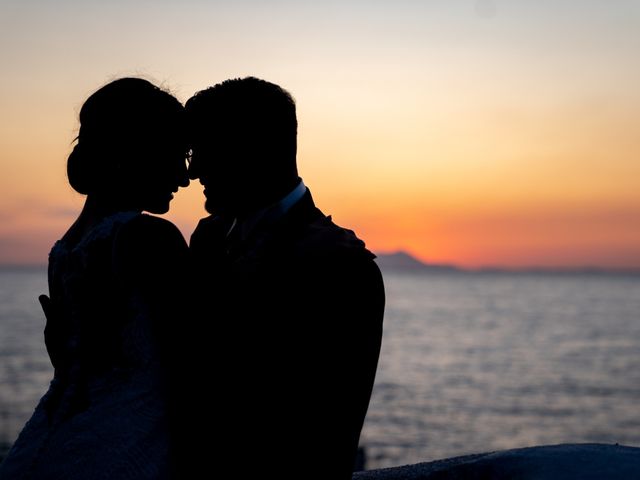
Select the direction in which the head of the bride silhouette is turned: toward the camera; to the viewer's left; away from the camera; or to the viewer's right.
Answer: to the viewer's right

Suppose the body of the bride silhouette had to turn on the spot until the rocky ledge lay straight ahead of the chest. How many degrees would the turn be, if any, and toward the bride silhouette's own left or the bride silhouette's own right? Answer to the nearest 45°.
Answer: approximately 45° to the bride silhouette's own right

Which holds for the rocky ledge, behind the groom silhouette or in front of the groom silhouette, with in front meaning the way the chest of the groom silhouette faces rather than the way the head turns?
behind

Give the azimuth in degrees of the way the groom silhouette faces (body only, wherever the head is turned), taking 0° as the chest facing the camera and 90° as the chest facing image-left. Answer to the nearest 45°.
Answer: approximately 45°

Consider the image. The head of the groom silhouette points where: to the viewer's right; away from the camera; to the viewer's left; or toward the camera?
to the viewer's left

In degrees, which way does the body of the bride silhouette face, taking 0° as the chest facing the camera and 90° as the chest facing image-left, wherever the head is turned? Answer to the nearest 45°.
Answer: approximately 225°

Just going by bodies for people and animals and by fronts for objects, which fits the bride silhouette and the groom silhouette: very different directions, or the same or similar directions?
very different directions
